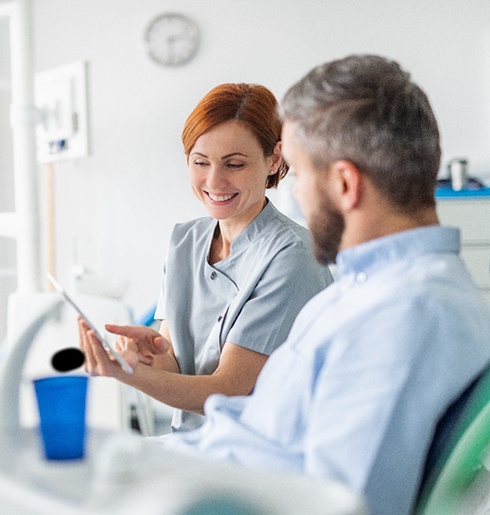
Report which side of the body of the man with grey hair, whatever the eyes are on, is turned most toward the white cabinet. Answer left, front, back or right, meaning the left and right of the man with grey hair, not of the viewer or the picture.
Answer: right

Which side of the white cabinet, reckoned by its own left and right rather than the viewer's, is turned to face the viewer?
front

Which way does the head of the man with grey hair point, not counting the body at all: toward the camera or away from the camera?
away from the camera

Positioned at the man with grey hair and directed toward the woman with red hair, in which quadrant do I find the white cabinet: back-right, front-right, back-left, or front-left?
front-right

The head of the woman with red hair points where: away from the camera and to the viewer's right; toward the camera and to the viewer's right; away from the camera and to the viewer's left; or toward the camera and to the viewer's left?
toward the camera and to the viewer's left

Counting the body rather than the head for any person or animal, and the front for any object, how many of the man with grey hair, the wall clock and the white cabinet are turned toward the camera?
2

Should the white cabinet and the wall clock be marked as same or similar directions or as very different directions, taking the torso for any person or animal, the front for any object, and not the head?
same or similar directions

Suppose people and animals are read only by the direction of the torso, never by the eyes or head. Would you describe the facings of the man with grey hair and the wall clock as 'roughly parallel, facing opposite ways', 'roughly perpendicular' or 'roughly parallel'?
roughly perpendicular

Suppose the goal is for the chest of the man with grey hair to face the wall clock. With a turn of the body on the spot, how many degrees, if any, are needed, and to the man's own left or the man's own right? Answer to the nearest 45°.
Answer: approximately 90° to the man's own right

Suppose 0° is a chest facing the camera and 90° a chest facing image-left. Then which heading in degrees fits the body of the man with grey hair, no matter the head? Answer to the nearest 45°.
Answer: approximately 90°

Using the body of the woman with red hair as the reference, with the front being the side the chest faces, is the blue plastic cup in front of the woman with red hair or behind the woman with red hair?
in front

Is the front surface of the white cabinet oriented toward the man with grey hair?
yes

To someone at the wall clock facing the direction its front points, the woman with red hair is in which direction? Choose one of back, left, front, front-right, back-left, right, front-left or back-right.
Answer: front

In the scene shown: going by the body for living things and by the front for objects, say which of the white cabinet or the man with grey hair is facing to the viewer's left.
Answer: the man with grey hair
